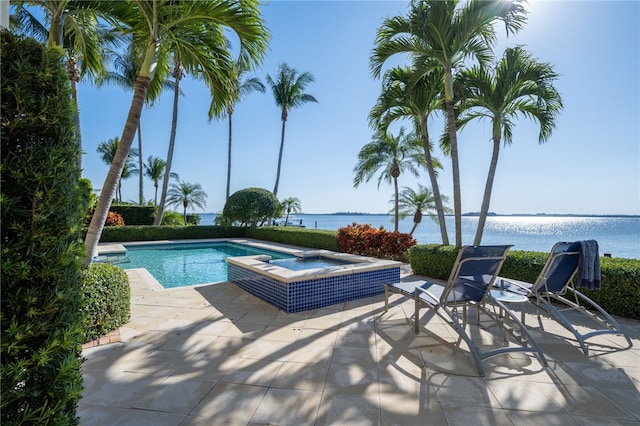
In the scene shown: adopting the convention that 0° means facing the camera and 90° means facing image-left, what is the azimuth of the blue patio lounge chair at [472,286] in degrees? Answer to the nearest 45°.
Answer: approximately 135°

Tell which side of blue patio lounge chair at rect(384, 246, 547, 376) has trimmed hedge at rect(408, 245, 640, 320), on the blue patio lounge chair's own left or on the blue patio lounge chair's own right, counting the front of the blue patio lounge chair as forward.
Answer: on the blue patio lounge chair's own right

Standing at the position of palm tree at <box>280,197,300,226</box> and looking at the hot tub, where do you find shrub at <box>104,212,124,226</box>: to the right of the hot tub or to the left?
right

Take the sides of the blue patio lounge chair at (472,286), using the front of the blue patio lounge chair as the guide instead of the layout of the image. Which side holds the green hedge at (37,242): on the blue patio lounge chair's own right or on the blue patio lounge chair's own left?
on the blue patio lounge chair's own left

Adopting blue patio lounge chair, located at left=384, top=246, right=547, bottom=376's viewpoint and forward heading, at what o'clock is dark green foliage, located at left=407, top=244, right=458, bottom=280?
The dark green foliage is roughly at 1 o'clock from the blue patio lounge chair.
